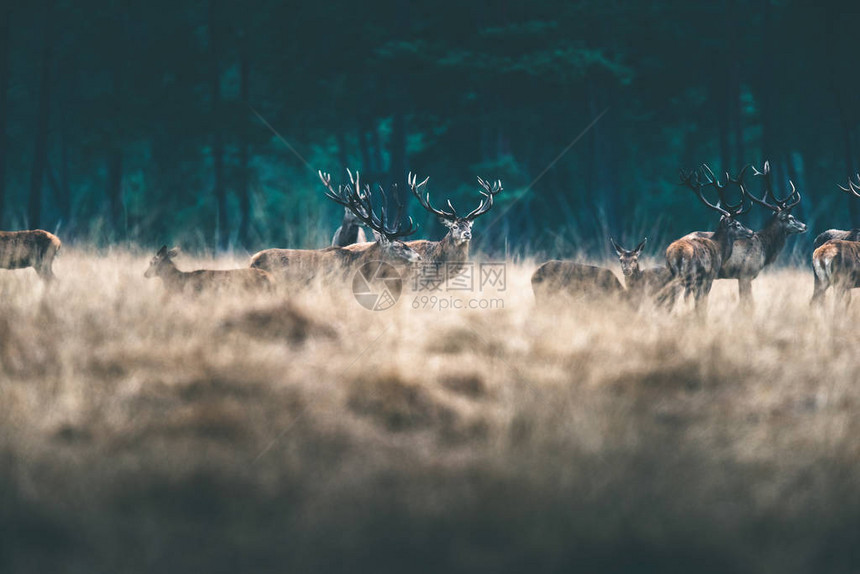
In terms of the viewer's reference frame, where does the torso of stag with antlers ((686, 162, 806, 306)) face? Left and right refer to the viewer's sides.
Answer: facing to the right of the viewer

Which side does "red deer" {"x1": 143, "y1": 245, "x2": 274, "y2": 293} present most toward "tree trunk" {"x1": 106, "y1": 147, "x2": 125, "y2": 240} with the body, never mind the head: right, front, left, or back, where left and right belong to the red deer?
right

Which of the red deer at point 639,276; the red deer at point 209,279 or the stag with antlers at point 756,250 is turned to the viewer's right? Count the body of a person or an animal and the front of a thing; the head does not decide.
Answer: the stag with antlers

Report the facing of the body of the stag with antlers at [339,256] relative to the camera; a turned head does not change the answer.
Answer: to the viewer's right

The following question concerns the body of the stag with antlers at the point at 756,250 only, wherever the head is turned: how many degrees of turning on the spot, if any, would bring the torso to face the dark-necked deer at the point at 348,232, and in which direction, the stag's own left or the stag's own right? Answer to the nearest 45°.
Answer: approximately 180°

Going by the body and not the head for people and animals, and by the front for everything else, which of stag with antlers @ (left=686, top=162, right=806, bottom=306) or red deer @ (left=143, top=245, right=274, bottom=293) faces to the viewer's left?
the red deer

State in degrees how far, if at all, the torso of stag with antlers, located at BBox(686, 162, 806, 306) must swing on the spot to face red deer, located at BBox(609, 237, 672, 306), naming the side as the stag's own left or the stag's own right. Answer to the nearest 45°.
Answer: approximately 135° to the stag's own right

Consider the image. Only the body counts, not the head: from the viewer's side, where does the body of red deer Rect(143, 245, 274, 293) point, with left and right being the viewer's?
facing to the left of the viewer

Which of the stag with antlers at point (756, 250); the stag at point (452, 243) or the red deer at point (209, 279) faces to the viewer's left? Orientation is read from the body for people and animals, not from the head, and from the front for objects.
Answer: the red deer

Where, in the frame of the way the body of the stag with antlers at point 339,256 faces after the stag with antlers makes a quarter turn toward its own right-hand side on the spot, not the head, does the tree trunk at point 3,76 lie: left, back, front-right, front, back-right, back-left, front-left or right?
back-right

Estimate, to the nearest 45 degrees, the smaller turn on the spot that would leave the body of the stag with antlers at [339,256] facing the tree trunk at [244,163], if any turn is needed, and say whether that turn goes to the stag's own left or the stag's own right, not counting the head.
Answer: approximately 90° to the stag's own left
